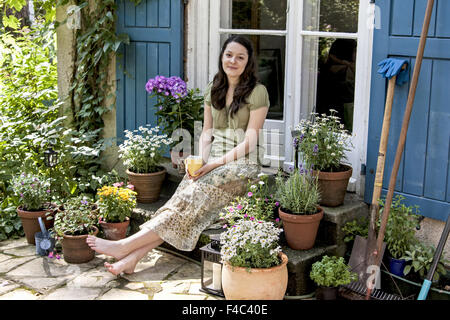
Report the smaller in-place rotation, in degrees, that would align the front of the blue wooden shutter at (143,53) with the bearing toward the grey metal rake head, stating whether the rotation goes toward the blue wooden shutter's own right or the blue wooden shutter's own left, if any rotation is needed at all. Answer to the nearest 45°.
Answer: approximately 45° to the blue wooden shutter's own left

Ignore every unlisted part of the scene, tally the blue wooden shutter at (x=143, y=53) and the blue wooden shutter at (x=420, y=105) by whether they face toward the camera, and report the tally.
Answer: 2

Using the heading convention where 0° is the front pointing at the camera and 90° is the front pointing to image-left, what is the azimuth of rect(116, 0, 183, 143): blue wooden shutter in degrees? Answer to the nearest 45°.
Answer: approximately 0°

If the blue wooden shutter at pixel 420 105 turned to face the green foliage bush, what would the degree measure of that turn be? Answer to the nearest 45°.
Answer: approximately 90° to its right

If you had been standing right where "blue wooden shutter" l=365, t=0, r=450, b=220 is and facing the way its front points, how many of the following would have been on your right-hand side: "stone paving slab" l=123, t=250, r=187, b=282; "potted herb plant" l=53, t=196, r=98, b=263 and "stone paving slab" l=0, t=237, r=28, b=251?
3

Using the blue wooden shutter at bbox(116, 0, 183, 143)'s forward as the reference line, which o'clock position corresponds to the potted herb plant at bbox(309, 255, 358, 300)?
The potted herb plant is roughly at 11 o'clock from the blue wooden shutter.
